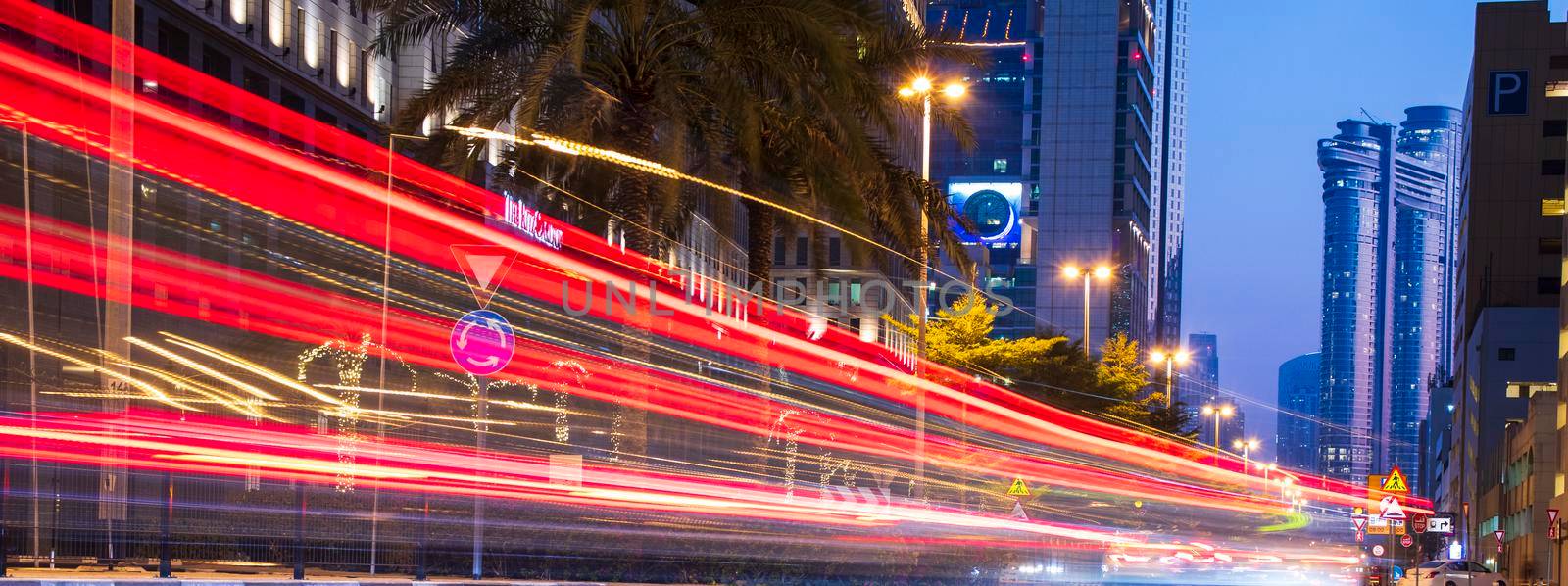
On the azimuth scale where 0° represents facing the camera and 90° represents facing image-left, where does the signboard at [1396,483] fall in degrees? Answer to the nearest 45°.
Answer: approximately 0°

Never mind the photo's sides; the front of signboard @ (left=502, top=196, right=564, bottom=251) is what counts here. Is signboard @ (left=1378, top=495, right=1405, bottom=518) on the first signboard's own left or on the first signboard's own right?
on the first signboard's own left

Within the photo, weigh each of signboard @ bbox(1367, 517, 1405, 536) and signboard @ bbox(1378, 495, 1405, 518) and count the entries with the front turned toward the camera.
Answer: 2

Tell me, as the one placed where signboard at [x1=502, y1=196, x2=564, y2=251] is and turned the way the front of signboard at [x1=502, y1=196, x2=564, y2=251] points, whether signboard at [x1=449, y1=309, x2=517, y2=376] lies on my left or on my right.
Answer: on my right

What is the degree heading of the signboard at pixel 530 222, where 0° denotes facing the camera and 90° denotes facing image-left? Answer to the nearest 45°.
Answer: approximately 315°
